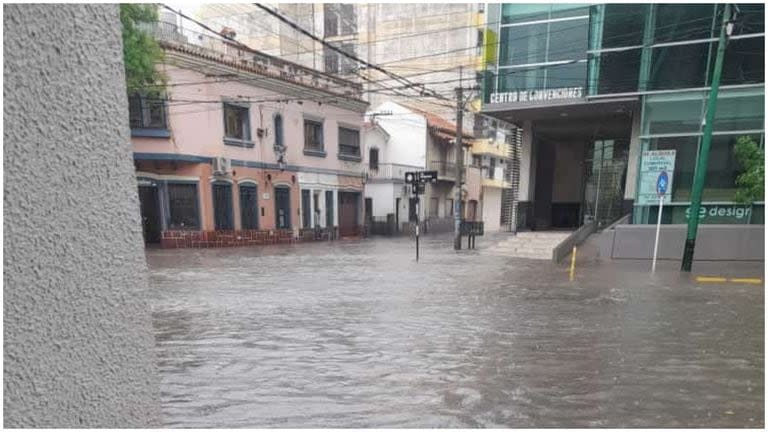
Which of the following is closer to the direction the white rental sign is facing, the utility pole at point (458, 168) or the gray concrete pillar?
the gray concrete pillar

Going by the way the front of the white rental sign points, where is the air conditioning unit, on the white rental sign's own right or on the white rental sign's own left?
on the white rental sign's own right

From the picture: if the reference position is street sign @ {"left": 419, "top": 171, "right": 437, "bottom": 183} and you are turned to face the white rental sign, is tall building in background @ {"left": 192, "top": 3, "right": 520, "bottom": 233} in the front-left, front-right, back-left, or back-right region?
back-left

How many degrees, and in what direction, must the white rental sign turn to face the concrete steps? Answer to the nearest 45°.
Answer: approximately 90° to its right

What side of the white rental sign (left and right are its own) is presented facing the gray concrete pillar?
front

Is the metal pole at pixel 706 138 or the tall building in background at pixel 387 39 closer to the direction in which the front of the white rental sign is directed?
the metal pole

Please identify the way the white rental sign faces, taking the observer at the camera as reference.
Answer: facing the viewer
